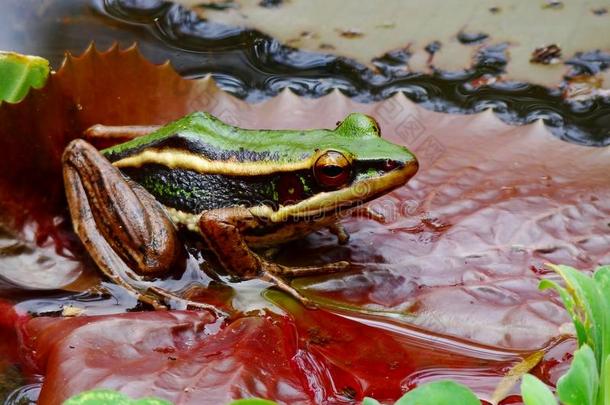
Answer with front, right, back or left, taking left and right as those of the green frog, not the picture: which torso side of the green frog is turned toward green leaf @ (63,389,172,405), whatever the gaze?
right

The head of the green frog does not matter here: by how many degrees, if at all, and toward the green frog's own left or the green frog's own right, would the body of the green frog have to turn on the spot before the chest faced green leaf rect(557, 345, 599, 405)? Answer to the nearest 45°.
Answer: approximately 45° to the green frog's own right

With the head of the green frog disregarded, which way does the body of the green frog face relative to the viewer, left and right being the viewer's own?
facing to the right of the viewer

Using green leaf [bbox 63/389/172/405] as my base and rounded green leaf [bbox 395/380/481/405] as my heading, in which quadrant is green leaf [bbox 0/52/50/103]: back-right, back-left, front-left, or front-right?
back-left

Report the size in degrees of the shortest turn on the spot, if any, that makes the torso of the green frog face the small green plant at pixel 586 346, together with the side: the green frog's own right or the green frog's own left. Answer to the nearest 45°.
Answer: approximately 45° to the green frog's own right

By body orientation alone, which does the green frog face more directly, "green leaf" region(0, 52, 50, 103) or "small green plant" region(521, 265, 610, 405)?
the small green plant

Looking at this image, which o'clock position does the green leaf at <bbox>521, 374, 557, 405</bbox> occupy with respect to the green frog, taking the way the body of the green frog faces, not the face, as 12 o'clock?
The green leaf is roughly at 2 o'clock from the green frog.

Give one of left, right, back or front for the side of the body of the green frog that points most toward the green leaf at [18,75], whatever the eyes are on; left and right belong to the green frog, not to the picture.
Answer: back
